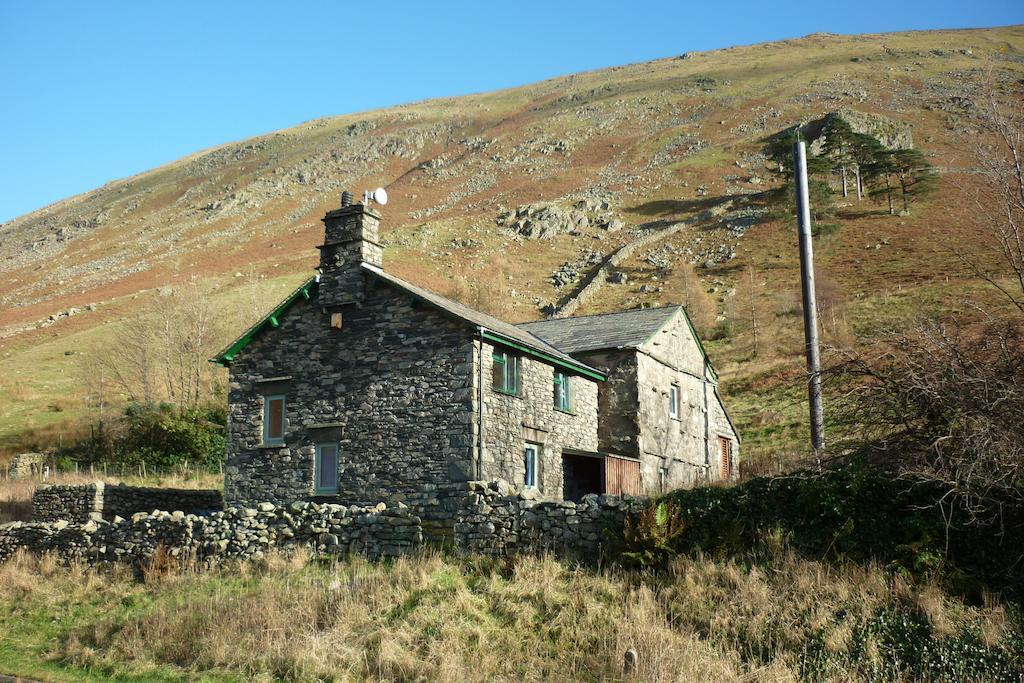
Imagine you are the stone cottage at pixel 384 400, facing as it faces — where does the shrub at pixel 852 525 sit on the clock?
The shrub is roughly at 12 o'clock from the stone cottage.

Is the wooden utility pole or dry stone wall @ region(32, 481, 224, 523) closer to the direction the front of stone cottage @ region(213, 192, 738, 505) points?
the wooden utility pole

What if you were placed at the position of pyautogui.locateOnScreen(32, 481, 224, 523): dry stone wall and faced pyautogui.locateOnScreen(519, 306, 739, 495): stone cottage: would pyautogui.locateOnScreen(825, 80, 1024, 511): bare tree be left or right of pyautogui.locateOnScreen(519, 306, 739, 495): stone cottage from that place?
right

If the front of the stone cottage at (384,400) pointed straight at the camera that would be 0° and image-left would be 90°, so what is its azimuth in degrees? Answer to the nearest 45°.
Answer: approximately 315°

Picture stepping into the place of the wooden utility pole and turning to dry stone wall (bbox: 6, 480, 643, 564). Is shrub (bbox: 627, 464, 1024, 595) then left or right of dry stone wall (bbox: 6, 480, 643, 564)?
left
